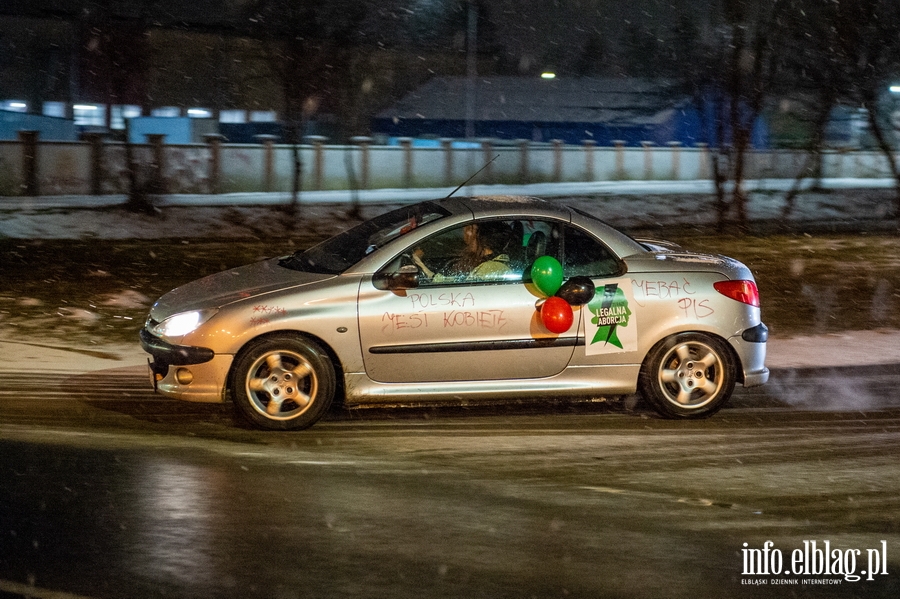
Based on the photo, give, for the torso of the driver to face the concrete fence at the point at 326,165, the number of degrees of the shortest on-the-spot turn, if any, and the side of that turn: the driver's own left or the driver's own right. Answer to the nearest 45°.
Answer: approximately 90° to the driver's own right

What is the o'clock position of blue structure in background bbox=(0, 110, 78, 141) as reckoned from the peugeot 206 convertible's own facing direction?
The blue structure in background is roughly at 2 o'clock from the peugeot 206 convertible.

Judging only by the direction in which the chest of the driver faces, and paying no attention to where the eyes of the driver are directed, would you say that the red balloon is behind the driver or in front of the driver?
behind

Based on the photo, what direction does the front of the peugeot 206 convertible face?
to the viewer's left

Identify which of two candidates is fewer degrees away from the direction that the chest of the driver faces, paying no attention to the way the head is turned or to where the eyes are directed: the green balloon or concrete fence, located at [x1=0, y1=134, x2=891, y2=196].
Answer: the concrete fence

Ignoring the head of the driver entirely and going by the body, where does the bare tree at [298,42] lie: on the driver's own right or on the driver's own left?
on the driver's own right

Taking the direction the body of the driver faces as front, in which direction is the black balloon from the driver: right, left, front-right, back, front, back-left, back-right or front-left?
back

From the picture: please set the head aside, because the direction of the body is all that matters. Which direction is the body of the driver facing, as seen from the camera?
to the viewer's left

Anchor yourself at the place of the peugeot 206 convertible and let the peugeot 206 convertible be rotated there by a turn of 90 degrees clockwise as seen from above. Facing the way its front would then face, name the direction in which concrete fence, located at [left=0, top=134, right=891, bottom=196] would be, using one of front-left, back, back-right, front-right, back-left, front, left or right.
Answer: front

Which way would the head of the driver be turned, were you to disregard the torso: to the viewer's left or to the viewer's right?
to the viewer's left
